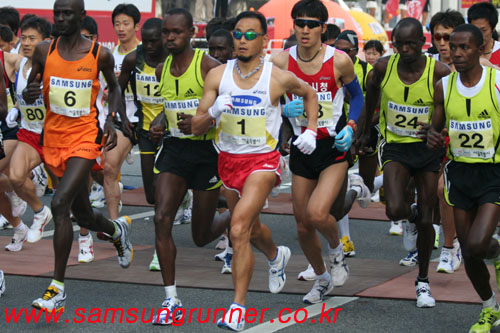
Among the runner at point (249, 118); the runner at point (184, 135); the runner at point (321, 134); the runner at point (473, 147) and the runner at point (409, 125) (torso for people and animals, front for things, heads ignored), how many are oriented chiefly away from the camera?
0

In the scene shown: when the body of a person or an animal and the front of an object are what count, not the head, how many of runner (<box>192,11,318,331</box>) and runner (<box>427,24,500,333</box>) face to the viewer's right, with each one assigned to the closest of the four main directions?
0

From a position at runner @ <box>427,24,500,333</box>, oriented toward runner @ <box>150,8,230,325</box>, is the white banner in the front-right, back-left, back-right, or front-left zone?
front-right

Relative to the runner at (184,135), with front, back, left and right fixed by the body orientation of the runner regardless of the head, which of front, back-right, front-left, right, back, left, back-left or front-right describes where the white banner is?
back-right

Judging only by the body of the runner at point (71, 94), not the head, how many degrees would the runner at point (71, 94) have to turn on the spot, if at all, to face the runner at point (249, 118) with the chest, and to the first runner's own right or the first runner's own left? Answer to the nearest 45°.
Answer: approximately 90° to the first runner's own left

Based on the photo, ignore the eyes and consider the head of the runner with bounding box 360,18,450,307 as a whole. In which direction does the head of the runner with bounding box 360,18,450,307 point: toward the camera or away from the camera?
toward the camera

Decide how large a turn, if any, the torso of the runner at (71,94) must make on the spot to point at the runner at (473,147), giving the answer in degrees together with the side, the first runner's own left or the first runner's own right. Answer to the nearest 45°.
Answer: approximately 90° to the first runner's own left

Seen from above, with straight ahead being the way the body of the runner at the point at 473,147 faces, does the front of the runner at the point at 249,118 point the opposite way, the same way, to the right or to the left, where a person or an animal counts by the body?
the same way

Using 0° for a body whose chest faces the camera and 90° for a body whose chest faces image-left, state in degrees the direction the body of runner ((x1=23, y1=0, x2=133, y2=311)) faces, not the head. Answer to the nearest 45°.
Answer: approximately 45°

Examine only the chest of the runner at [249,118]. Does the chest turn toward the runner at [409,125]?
no

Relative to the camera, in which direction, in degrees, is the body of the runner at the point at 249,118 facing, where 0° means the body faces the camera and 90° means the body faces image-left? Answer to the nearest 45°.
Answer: approximately 45°

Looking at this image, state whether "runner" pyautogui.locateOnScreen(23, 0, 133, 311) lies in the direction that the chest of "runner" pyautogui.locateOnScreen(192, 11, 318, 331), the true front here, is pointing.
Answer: no

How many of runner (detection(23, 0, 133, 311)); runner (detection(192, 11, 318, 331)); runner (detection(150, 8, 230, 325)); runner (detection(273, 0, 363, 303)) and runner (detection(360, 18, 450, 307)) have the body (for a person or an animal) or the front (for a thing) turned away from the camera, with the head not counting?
0

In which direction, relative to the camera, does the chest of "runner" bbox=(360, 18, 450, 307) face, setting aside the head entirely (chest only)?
toward the camera

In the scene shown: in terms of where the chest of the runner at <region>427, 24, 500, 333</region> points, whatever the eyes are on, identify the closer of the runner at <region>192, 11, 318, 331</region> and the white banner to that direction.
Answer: the runner

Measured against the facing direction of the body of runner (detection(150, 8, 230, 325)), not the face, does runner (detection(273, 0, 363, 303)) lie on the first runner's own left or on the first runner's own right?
on the first runner's own left

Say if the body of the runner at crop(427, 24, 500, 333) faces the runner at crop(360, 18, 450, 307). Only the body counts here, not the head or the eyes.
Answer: no
